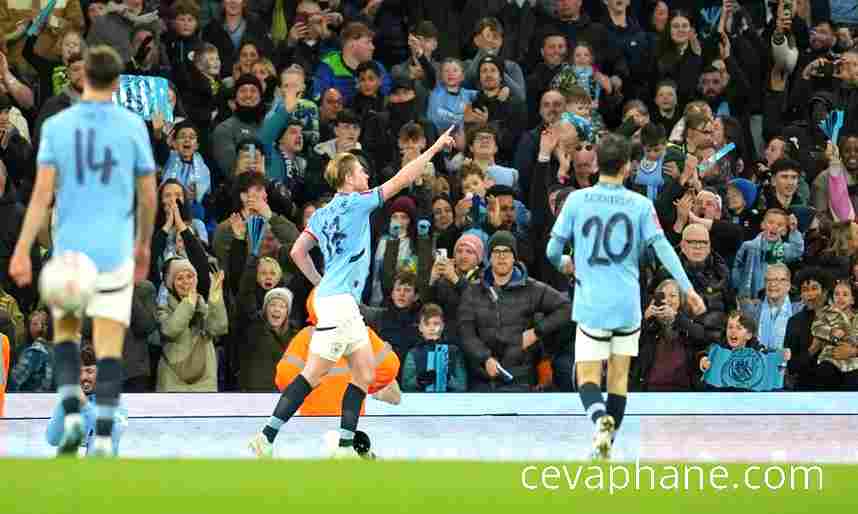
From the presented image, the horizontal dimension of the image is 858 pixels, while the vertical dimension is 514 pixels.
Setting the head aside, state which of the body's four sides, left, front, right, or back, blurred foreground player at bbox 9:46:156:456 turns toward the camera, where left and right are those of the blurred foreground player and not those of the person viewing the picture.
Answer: back

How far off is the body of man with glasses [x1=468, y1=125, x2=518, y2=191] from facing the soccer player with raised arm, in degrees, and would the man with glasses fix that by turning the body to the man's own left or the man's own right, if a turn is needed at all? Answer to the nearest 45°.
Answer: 0° — they already face them

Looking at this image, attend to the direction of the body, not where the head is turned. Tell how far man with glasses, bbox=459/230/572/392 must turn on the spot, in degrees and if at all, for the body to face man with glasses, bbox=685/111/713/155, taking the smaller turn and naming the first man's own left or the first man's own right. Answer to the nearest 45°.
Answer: approximately 135° to the first man's own left

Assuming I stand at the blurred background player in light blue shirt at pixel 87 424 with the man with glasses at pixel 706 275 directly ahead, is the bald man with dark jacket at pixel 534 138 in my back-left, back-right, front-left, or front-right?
front-left

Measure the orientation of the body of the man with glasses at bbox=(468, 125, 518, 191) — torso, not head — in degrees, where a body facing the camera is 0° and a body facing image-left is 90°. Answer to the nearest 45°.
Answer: approximately 0°

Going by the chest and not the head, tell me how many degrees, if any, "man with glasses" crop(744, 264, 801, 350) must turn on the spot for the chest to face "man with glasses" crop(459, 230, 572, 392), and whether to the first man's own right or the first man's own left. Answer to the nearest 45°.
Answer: approximately 45° to the first man's own right

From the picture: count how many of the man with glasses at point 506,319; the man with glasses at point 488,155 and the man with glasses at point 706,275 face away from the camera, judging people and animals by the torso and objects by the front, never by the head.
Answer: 0

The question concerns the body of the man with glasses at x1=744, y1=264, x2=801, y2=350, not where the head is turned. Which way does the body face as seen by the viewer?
toward the camera

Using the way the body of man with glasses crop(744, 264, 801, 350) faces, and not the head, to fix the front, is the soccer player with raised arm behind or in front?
in front

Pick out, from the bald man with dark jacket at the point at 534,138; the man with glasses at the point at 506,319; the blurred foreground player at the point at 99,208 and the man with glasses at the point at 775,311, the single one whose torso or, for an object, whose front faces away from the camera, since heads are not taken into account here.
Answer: the blurred foreground player
